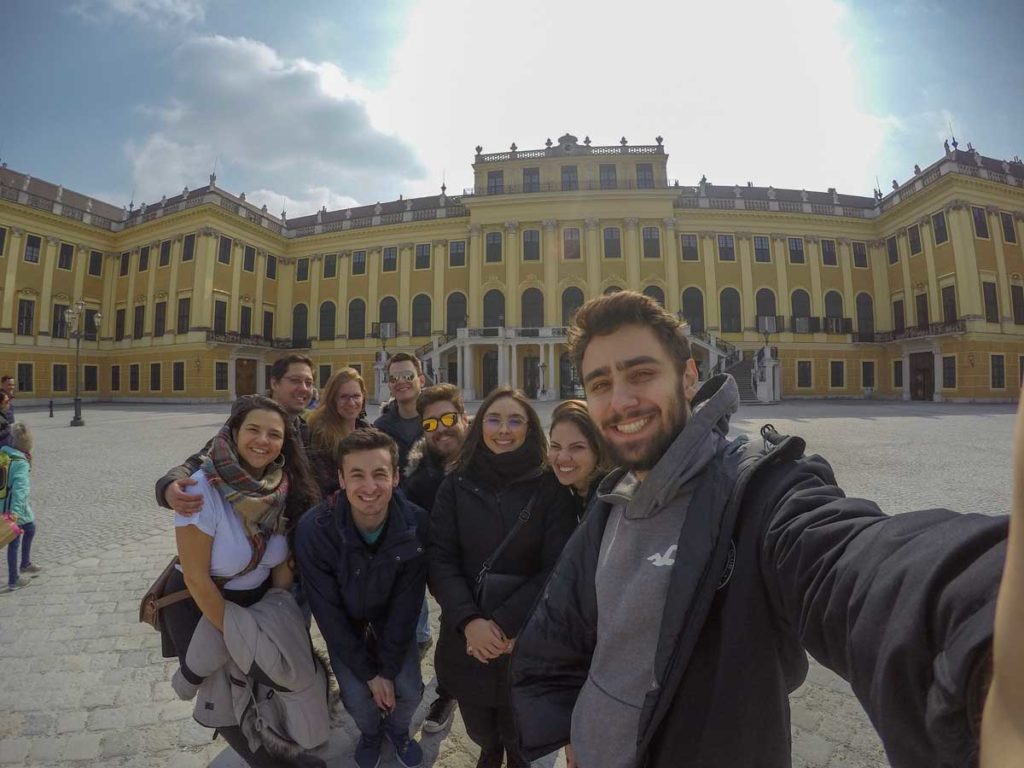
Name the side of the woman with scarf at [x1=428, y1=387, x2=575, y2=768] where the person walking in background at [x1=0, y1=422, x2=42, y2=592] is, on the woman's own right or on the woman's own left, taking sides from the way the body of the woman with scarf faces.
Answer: on the woman's own right

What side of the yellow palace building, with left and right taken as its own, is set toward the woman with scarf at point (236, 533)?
front

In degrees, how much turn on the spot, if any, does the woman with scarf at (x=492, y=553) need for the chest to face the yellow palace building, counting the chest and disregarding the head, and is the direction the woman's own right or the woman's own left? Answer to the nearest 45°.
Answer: approximately 180°

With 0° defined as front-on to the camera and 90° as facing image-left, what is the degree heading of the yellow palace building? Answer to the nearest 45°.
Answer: approximately 0°

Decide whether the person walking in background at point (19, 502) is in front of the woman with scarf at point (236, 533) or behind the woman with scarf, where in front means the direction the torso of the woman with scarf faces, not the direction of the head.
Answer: behind

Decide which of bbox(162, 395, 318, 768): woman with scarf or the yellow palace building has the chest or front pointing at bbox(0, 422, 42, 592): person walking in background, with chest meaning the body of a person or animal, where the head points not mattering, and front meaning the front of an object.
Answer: the yellow palace building

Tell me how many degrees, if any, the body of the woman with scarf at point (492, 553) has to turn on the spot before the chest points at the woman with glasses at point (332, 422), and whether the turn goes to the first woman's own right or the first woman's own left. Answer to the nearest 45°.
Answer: approximately 135° to the first woman's own right

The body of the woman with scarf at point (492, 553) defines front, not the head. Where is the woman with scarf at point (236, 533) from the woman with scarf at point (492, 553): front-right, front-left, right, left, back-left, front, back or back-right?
right

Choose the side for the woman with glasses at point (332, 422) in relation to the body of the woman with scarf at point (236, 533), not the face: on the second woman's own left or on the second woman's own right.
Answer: on the second woman's own left

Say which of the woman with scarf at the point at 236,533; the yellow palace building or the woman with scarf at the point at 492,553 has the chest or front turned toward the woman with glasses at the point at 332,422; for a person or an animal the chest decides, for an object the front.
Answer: the yellow palace building

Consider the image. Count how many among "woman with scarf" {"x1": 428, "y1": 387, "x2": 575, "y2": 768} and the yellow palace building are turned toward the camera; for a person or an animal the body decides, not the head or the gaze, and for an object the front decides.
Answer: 2

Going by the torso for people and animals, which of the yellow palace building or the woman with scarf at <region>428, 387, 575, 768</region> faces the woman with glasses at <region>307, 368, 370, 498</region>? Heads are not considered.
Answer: the yellow palace building

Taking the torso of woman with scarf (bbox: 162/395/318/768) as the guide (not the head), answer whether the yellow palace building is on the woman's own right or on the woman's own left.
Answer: on the woman's own left
